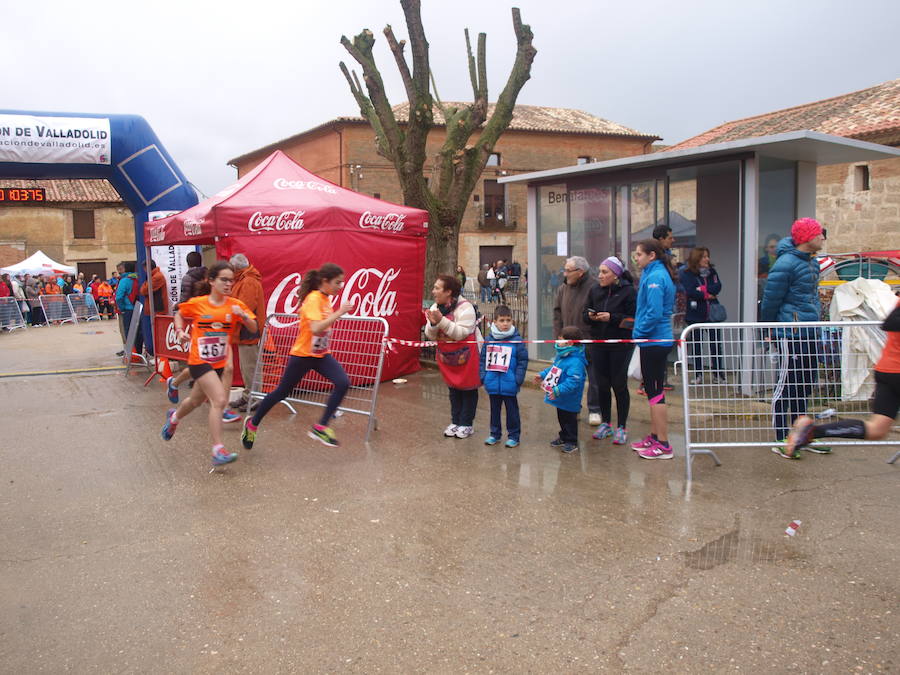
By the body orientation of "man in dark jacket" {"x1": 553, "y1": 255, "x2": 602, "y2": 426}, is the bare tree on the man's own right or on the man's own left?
on the man's own right

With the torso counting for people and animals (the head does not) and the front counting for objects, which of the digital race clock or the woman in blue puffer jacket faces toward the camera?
the digital race clock

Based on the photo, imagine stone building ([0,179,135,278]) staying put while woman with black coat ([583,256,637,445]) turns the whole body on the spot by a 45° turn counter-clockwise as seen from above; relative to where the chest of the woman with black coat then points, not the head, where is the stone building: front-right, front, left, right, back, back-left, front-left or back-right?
back-right

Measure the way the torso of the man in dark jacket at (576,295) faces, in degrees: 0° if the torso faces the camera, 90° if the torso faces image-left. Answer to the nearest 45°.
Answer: approximately 45°

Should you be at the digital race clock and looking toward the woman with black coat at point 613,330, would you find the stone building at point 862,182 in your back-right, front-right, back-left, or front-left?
front-left

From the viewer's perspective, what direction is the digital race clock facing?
toward the camera

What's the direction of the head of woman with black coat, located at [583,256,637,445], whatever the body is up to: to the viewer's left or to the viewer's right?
to the viewer's left

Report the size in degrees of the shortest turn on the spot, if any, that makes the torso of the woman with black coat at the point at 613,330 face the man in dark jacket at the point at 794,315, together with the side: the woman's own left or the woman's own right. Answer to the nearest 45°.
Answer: approximately 135° to the woman's own left
